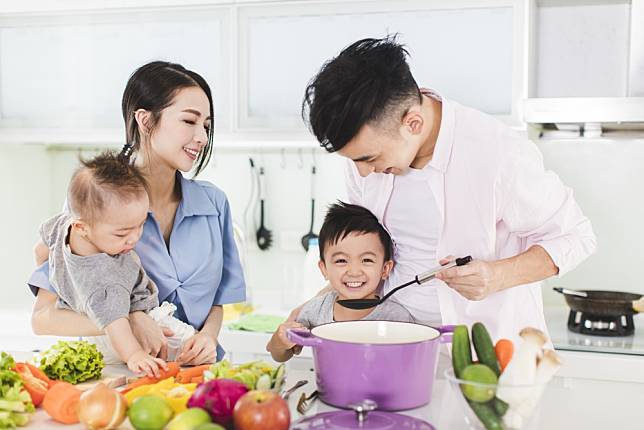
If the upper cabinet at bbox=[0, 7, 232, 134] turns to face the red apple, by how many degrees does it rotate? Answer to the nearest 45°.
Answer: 0° — it already faces it

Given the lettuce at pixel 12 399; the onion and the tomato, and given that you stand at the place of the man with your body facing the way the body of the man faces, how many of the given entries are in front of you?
3

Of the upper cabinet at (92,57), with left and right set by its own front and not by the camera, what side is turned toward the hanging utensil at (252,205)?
left

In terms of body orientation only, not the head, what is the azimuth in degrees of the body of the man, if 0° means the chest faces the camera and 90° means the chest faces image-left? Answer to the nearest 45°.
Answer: approximately 45°

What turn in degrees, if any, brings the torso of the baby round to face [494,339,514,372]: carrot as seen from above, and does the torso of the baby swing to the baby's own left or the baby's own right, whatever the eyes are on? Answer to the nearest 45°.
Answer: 0° — they already face it

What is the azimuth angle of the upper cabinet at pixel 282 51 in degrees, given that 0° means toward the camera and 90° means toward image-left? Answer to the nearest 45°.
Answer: approximately 0°

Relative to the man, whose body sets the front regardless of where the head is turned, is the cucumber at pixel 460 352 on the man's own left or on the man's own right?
on the man's own left

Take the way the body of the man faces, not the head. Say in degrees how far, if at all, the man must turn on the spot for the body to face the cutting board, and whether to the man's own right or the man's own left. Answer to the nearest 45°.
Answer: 0° — they already face it

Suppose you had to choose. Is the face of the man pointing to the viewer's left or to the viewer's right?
to the viewer's left
